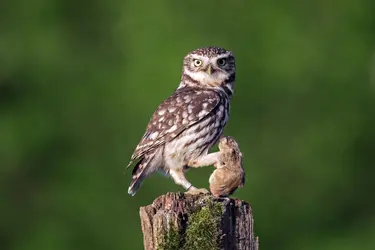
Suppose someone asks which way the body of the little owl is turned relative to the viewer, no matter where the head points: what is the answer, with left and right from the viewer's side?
facing to the right of the viewer
